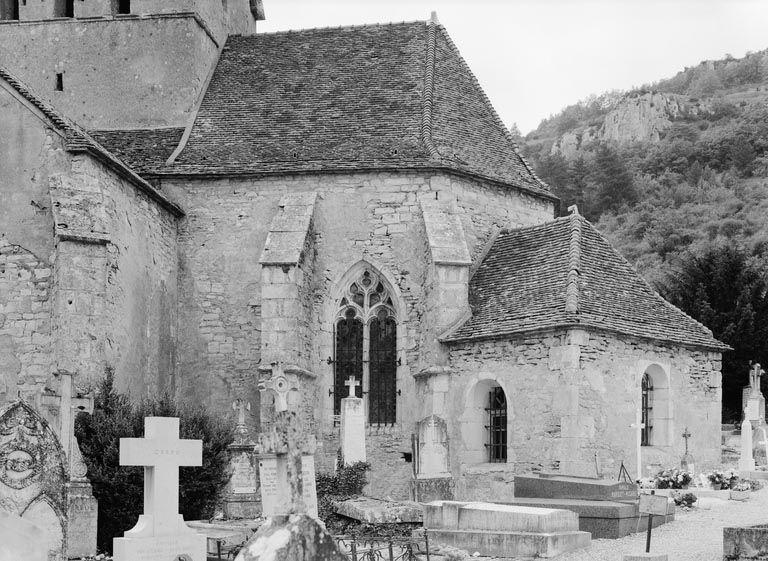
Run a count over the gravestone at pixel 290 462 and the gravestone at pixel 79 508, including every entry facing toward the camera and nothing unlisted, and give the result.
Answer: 2

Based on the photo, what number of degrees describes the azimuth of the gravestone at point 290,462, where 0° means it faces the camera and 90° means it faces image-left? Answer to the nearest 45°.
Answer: approximately 0°

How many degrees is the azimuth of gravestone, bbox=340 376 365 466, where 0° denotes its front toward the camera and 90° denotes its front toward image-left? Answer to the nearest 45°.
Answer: approximately 0°

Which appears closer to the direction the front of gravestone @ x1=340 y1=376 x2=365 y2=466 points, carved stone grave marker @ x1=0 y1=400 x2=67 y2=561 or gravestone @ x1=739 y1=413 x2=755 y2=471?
the carved stone grave marker

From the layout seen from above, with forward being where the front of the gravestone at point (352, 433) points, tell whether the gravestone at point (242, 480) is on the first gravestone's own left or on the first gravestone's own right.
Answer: on the first gravestone's own right
